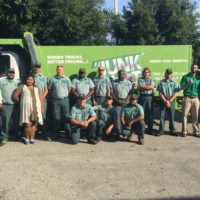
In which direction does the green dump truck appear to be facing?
to the viewer's left

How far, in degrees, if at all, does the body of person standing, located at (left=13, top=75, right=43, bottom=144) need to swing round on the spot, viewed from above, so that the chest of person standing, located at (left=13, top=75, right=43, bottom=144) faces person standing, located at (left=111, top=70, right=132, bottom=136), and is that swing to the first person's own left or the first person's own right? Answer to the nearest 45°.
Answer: approximately 90° to the first person's own left

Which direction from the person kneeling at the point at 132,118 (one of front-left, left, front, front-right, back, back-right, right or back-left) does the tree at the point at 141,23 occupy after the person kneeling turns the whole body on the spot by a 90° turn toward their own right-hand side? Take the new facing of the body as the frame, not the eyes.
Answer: right

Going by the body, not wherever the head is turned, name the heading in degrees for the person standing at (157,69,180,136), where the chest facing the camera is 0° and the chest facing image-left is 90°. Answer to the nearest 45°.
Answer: approximately 0°
